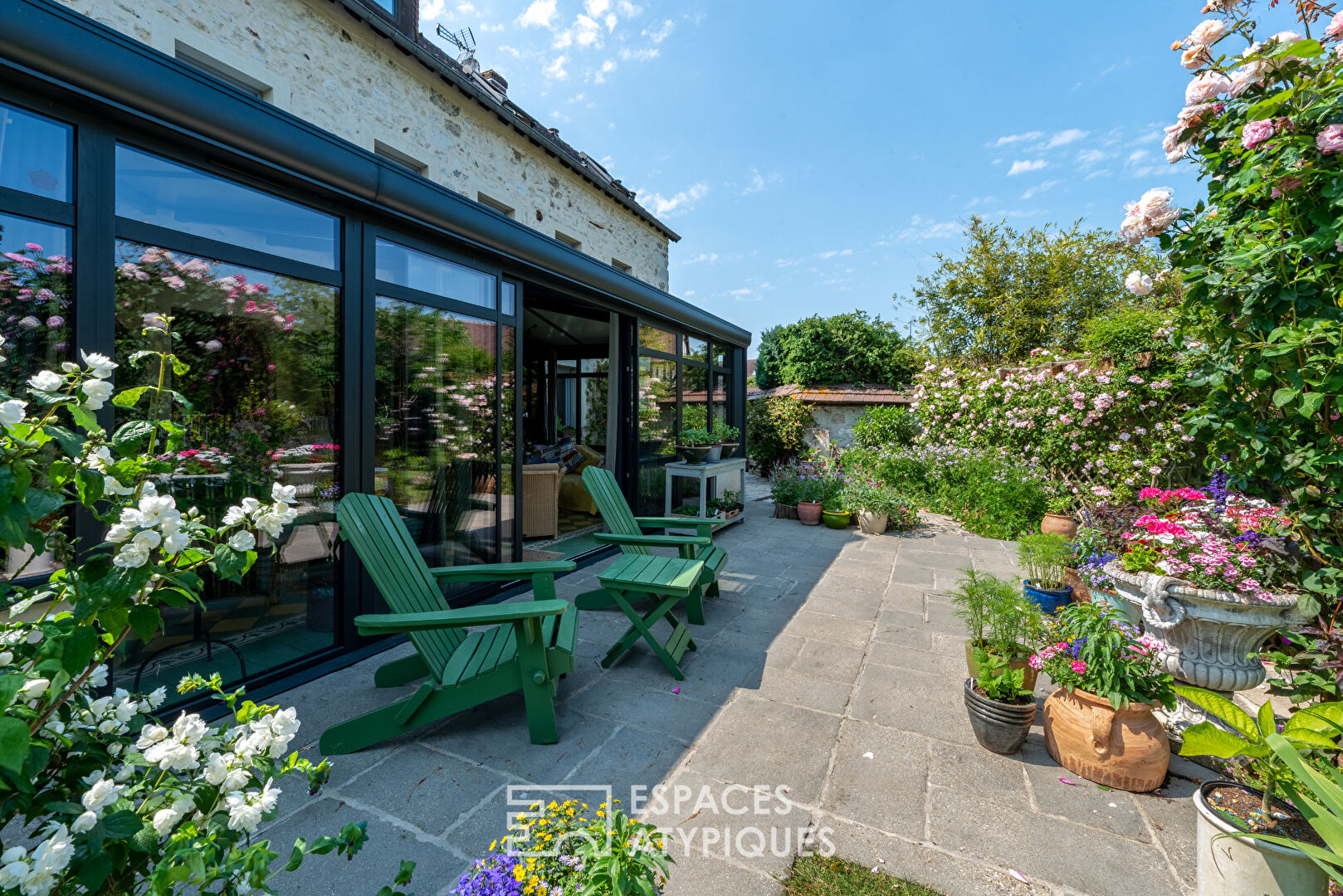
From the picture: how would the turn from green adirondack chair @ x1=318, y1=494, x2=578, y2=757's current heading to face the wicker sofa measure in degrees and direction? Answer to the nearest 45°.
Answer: approximately 90° to its left

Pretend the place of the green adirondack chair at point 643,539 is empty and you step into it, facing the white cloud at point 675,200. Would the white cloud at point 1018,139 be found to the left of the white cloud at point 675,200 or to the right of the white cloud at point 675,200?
right

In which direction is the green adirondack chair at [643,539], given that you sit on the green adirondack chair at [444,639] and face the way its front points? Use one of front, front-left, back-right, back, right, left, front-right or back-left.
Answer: front-left

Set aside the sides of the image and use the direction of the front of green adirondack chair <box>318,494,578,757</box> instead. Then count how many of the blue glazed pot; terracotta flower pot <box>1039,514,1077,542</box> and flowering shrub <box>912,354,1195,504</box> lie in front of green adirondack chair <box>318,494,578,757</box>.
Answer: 3

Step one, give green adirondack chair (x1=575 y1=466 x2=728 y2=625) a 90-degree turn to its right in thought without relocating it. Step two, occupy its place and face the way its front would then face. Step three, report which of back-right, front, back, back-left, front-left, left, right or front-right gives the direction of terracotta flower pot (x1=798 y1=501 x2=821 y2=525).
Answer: back-left

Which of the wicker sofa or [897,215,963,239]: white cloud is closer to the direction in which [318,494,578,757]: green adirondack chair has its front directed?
the white cloud

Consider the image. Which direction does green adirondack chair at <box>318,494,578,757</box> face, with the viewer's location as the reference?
facing to the right of the viewer

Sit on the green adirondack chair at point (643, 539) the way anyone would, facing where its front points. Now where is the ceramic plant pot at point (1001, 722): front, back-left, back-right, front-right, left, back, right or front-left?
front-right

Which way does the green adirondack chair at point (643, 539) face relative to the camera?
to the viewer's right

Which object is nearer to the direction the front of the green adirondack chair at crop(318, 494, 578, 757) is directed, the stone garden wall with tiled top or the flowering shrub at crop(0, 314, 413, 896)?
the stone garden wall with tiled top

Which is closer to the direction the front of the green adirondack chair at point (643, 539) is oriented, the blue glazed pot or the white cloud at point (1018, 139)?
the blue glazed pot

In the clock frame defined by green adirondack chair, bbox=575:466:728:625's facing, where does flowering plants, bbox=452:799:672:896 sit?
The flowering plants is roughly at 3 o'clock from the green adirondack chair.

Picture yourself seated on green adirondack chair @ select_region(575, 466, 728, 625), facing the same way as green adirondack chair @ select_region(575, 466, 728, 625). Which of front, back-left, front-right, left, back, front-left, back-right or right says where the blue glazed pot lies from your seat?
front

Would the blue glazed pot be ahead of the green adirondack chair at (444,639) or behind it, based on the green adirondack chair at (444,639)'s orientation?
ahead
